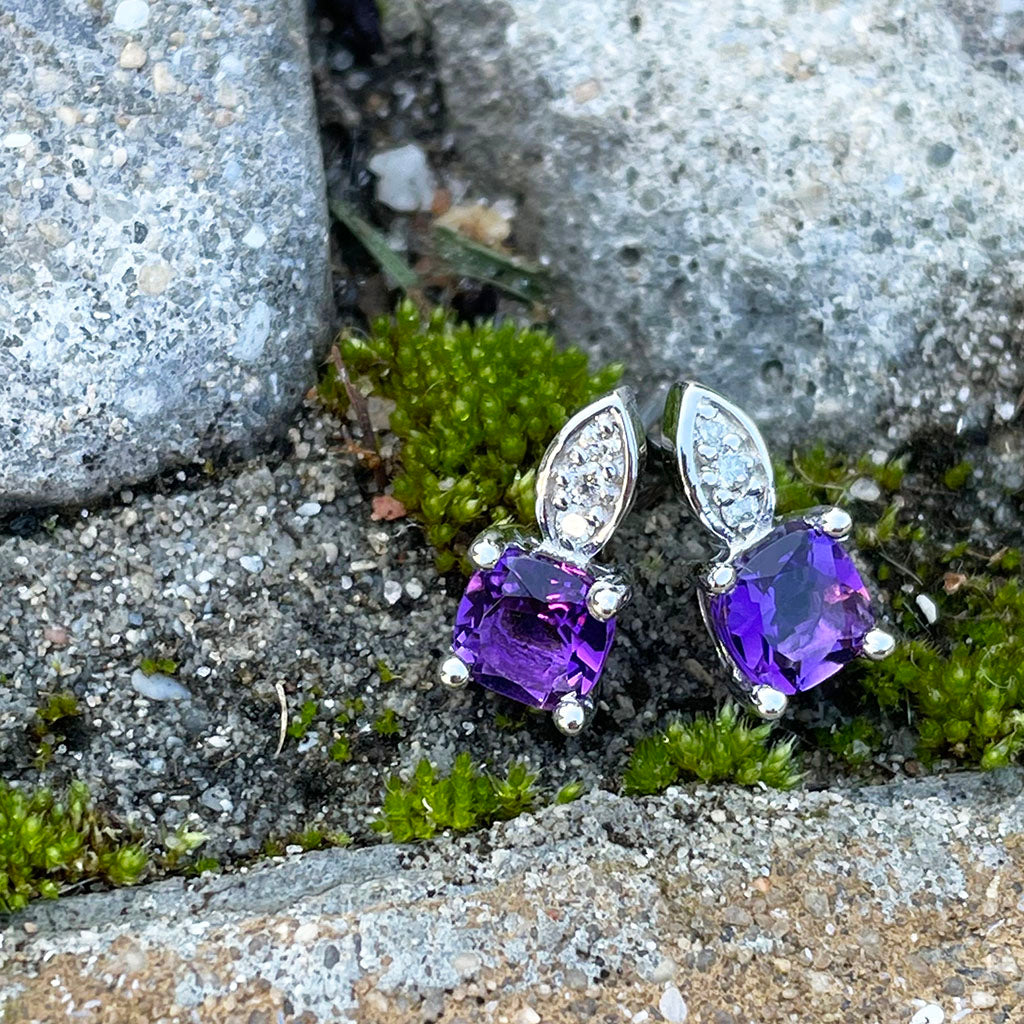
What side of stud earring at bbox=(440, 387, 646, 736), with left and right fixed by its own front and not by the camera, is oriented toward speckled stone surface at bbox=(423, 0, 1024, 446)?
back

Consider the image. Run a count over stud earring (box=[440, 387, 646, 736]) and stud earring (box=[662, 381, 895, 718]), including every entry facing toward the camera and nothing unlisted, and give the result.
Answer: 2

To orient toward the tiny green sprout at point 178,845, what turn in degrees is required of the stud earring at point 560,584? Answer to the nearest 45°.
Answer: approximately 45° to its right

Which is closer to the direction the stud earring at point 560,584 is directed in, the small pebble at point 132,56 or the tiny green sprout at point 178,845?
the tiny green sprout

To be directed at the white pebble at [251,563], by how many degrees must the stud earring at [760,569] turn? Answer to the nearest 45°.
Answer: approximately 90° to its right

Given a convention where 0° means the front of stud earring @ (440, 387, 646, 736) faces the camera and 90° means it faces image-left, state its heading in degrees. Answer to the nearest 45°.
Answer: approximately 0°
